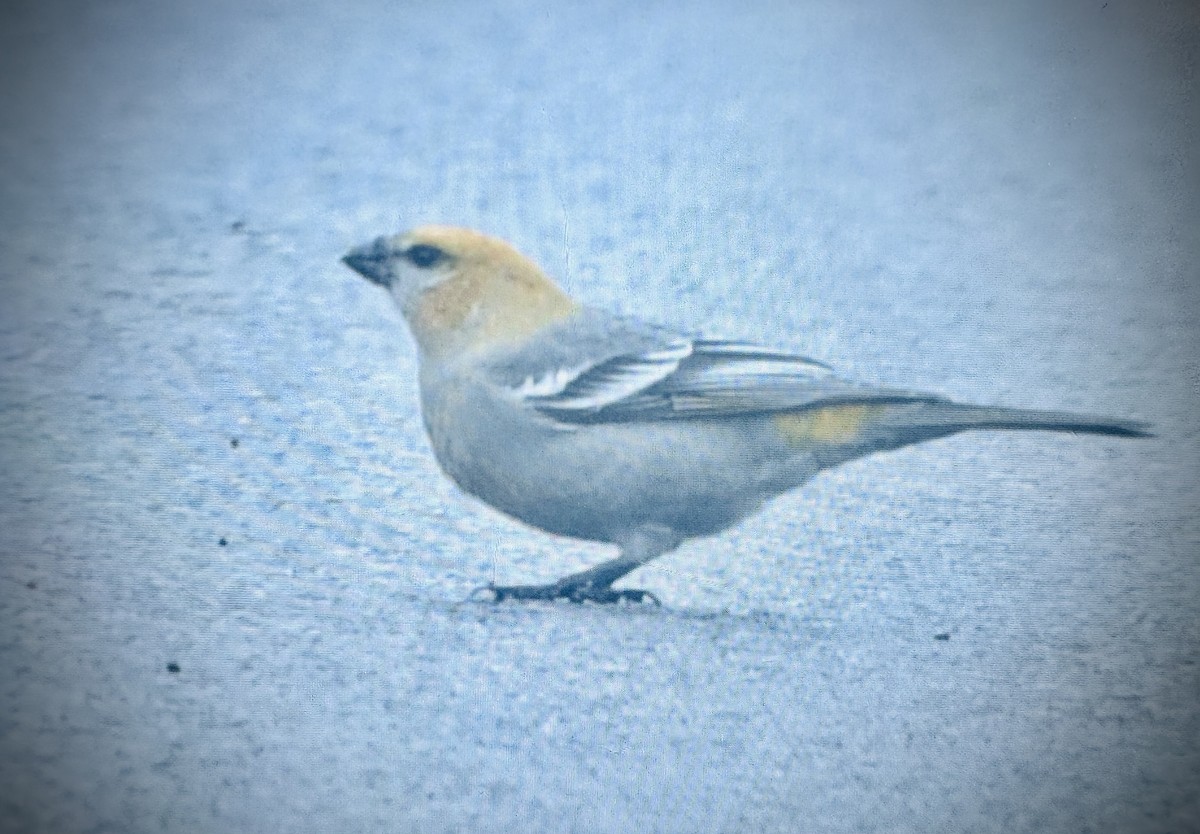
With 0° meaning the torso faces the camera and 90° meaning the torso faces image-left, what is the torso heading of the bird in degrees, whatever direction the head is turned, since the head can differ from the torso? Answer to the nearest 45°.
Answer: approximately 90°
